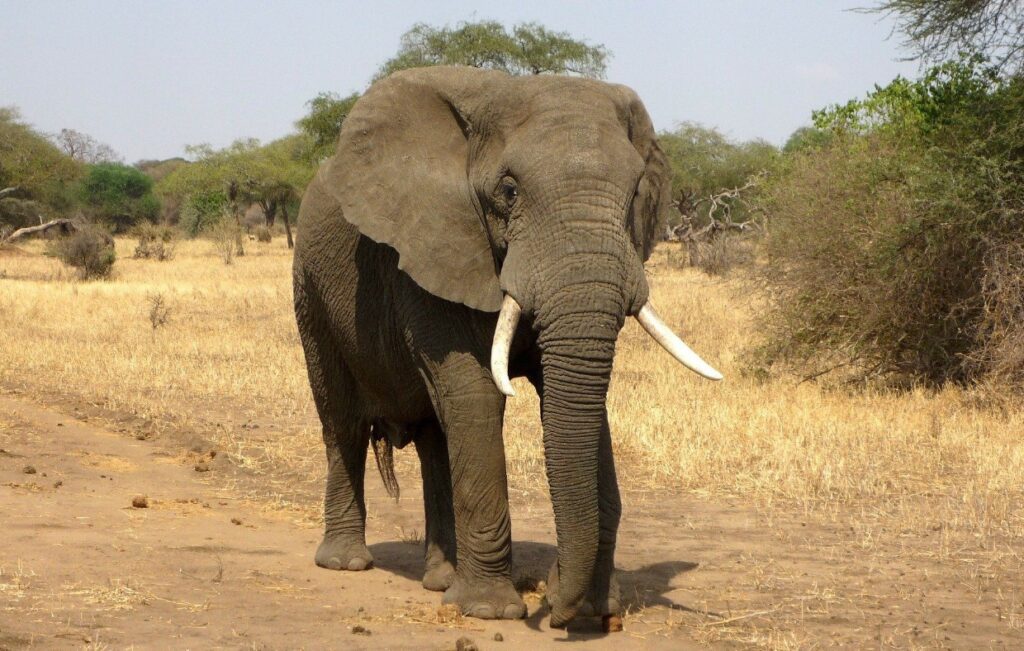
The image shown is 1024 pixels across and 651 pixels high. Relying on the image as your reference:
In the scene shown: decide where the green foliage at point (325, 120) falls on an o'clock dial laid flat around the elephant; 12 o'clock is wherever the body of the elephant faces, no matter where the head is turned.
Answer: The green foliage is roughly at 7 o'clock from the elephant.

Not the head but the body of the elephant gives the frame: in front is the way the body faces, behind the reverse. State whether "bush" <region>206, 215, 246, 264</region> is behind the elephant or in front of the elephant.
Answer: behind

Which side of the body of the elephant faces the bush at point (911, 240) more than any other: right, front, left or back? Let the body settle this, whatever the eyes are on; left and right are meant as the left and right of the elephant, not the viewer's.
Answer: left

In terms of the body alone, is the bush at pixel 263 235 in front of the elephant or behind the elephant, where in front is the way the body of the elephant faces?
behind

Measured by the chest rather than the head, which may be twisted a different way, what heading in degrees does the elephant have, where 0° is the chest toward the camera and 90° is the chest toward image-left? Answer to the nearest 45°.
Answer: approximately 315°

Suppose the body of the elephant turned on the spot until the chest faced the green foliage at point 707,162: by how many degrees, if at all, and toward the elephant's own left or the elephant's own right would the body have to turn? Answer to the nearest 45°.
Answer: approximately 135° to the elephant's own left

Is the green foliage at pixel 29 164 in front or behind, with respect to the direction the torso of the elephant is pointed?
behind

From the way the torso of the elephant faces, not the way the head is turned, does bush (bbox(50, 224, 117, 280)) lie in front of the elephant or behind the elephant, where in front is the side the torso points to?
behind
